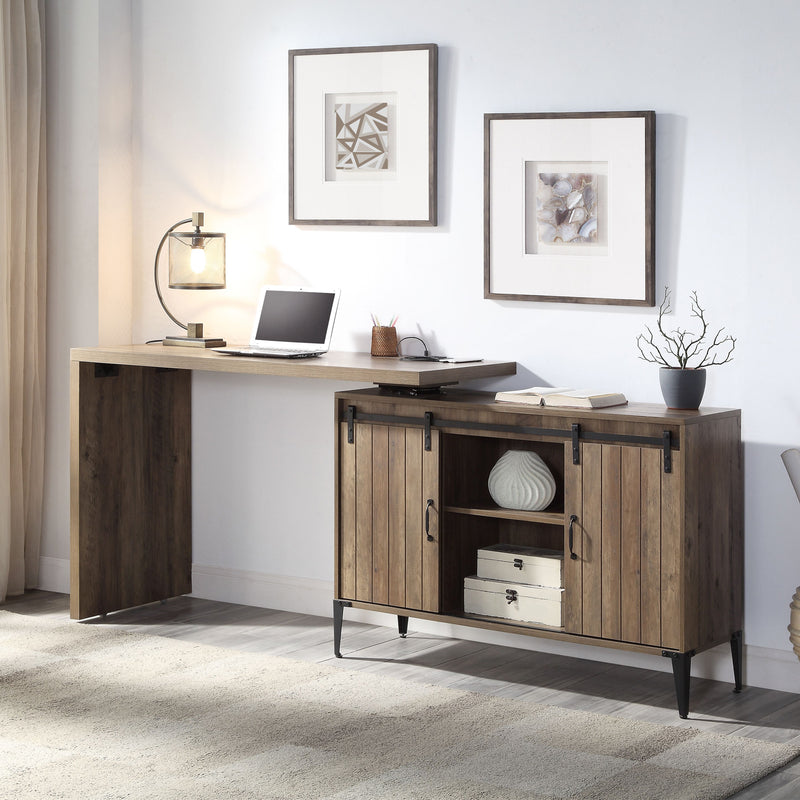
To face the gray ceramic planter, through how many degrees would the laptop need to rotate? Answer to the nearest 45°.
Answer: approximately 90° to its left

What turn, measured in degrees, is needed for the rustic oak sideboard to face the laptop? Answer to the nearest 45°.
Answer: approximately 90° to its right

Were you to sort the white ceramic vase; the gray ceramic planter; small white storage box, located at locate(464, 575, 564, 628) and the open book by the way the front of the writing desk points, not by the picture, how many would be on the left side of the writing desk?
4

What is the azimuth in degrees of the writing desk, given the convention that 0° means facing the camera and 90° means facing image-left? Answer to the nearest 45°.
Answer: approximately 45°
